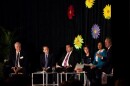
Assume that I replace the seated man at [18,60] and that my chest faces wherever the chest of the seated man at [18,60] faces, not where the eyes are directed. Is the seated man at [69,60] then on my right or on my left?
on my left

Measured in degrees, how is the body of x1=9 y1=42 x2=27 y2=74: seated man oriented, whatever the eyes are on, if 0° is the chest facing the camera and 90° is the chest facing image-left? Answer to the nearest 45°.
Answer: approximately 0°

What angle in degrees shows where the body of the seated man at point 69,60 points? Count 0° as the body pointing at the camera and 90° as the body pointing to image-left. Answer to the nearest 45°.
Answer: approximately 45°

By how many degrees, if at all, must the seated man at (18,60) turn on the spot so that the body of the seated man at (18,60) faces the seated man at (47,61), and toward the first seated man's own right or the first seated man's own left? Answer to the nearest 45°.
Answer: approximately 90° to the first seated man's own left

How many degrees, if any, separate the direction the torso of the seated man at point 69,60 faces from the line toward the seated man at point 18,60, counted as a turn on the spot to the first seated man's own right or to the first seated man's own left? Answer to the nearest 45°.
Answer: approximately 45° to the first seated man's own right

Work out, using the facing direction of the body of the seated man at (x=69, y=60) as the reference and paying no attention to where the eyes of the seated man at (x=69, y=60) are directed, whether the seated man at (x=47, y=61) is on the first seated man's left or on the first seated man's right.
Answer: on the first seated man's right

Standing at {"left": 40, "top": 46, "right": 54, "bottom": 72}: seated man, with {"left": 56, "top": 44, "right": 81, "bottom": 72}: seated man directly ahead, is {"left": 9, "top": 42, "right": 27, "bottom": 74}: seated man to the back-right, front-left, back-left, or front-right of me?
back-right
